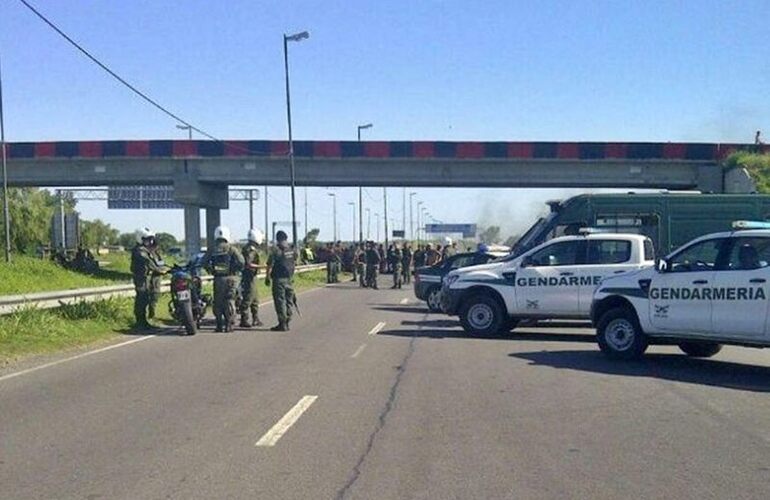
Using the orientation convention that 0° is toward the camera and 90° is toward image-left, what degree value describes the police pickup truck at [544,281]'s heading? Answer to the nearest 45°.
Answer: approximately 90°

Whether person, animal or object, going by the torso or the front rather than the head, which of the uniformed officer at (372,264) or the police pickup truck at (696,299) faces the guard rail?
the police pickup truck

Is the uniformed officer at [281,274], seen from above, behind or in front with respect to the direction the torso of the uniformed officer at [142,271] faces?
in front

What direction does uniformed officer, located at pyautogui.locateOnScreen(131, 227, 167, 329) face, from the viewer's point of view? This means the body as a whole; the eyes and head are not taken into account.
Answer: to the viewer's right

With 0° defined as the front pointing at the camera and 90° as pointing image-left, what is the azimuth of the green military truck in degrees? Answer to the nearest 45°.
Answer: approximately 90°

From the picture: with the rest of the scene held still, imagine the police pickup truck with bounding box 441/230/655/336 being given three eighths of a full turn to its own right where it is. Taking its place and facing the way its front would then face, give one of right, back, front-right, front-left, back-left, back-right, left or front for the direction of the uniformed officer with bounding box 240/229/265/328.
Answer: back-left

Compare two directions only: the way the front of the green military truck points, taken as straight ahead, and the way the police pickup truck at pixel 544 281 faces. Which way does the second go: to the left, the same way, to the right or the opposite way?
the same way

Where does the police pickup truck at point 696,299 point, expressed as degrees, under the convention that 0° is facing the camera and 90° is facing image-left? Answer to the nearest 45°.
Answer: approximately 90°
